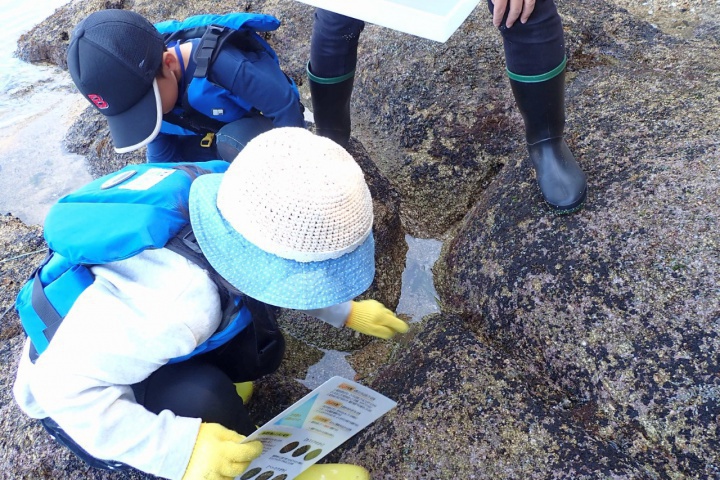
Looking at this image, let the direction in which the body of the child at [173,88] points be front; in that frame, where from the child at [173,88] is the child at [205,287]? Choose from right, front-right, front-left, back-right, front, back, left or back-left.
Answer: front-left

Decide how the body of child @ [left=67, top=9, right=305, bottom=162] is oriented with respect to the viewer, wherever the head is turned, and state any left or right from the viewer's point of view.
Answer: facing the viewer and to the left of the viewer
